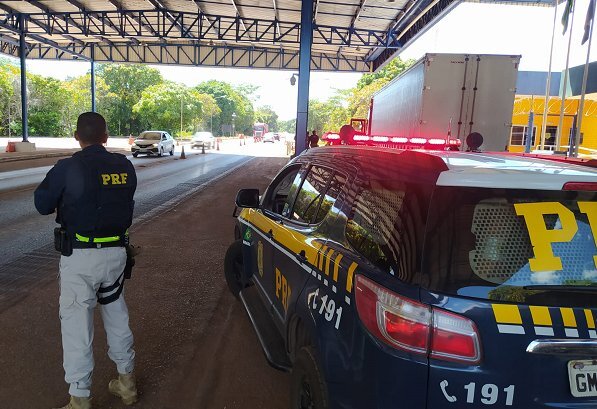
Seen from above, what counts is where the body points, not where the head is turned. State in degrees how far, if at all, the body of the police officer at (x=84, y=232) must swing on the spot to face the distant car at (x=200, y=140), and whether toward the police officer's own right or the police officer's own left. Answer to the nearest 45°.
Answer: approximately 45° to the police officer's own right

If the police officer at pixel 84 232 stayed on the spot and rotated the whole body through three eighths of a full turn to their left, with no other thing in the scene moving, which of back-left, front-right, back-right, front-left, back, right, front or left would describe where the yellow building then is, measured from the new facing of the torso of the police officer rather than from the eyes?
back-left

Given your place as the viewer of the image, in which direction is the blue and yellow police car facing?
facing away from the viewer and to the left of the viewer

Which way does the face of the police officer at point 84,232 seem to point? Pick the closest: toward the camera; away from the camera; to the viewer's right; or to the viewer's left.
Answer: away from the camera

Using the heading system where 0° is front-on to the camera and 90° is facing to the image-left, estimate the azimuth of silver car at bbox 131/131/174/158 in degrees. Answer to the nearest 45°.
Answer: approximately 45°

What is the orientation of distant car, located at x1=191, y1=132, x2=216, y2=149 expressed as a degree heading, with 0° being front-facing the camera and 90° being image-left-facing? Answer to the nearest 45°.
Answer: approximately 45°

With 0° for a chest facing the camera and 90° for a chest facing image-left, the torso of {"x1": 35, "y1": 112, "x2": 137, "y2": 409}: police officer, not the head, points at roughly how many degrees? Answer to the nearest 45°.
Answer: approximately 135°

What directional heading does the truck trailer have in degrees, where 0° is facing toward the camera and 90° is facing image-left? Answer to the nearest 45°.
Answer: approximately 135°

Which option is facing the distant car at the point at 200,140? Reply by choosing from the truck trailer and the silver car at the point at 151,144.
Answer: the truck trailer

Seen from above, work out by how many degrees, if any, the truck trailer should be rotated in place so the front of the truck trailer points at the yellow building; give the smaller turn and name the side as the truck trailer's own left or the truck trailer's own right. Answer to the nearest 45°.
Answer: approximately 45° to the truck trailer's own right

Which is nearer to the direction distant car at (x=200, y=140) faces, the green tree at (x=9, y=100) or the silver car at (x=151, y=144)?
the silver car
